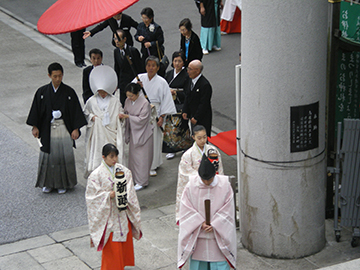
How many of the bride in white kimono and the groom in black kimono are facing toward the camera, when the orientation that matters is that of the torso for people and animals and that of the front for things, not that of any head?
2

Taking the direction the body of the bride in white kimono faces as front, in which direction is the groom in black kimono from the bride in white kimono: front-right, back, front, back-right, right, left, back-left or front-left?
right

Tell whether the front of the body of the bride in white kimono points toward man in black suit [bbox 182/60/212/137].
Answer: no

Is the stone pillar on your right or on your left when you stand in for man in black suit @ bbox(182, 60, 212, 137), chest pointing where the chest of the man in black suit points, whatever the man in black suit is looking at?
on your left

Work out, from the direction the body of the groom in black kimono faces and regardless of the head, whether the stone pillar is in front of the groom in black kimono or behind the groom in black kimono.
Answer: in front

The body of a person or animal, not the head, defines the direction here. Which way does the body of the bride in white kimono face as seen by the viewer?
toward the camera

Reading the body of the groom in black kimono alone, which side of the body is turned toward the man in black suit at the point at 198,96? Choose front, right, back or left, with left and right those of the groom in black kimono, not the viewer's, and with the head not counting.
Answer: left

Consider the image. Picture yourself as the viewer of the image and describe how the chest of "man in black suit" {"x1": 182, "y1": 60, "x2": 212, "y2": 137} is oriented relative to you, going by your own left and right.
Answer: facing the viewer and to the left of the viewer

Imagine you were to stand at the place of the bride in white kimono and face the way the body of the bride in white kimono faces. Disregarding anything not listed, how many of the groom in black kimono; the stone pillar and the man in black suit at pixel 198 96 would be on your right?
1

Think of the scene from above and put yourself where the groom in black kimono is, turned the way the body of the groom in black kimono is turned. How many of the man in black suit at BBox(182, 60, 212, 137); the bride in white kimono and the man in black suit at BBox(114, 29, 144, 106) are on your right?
0

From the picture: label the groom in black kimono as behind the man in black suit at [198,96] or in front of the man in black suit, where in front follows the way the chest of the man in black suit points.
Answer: in front

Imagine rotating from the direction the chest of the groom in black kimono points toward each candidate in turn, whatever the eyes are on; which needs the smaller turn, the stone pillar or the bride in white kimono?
the stone pillar

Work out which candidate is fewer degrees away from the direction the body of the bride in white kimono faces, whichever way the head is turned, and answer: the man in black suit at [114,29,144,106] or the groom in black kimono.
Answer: the groom in black kimono

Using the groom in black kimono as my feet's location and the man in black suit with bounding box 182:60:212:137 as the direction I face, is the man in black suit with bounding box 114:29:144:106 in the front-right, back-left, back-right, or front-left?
front-left
